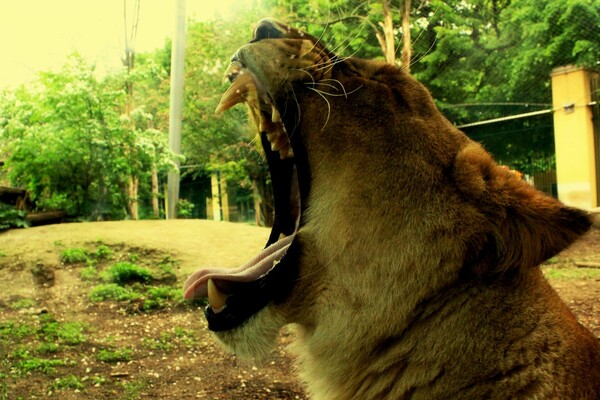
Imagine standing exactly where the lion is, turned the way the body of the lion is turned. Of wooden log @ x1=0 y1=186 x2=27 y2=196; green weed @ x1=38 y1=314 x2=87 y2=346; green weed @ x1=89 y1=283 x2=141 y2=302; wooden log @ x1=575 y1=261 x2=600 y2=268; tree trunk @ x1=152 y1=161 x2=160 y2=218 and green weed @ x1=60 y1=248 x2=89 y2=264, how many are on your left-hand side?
0

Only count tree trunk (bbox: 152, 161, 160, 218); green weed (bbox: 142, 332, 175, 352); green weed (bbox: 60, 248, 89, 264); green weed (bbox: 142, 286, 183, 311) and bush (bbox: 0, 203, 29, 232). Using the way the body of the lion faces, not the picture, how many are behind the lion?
0

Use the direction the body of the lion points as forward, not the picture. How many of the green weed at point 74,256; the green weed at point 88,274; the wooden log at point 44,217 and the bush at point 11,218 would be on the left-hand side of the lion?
0

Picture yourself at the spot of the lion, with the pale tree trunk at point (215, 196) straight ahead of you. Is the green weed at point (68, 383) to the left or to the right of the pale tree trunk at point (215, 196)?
left

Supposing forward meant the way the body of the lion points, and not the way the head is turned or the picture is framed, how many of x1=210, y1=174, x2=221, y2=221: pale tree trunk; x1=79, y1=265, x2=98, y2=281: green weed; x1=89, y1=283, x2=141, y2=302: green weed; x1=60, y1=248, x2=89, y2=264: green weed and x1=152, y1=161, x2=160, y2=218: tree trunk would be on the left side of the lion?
0

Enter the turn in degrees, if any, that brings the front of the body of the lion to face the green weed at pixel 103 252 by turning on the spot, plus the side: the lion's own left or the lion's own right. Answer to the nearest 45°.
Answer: approximately 45° to the lion's own right

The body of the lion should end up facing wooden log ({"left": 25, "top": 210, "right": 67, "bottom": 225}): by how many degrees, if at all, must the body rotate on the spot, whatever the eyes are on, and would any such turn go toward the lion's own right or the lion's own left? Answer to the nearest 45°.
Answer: approximately 45° to the lion's own right

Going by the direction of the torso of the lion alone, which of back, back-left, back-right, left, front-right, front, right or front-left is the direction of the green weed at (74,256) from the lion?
front-right

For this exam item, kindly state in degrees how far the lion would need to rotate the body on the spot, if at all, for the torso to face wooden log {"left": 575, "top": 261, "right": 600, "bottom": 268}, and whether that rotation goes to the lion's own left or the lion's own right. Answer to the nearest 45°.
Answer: approximately 135° to the lion's own right

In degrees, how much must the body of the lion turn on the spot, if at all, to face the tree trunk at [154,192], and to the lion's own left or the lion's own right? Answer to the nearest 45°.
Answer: approximately 45° to the lion's own right

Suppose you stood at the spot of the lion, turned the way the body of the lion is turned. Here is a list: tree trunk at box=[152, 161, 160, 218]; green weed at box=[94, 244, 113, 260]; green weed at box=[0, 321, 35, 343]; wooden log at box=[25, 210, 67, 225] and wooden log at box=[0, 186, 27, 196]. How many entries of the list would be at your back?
0

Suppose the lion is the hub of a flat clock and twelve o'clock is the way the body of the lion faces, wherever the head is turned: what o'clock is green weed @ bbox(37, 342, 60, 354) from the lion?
The green weed is roughly at 1 o'clock from the lion.

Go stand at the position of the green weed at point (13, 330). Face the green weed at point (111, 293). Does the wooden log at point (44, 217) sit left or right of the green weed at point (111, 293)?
left

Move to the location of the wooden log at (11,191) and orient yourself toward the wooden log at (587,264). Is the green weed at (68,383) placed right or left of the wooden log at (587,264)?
right

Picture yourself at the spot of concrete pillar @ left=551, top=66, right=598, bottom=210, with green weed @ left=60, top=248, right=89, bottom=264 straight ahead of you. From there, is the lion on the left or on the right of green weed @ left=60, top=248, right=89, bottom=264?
left

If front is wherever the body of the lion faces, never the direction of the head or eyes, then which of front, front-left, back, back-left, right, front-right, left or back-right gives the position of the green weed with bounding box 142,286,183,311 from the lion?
front-right

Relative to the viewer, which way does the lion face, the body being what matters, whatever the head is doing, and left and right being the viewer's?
facing to the left of the viewer

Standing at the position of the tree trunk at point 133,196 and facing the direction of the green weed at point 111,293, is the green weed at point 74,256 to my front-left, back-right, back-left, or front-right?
front-right
